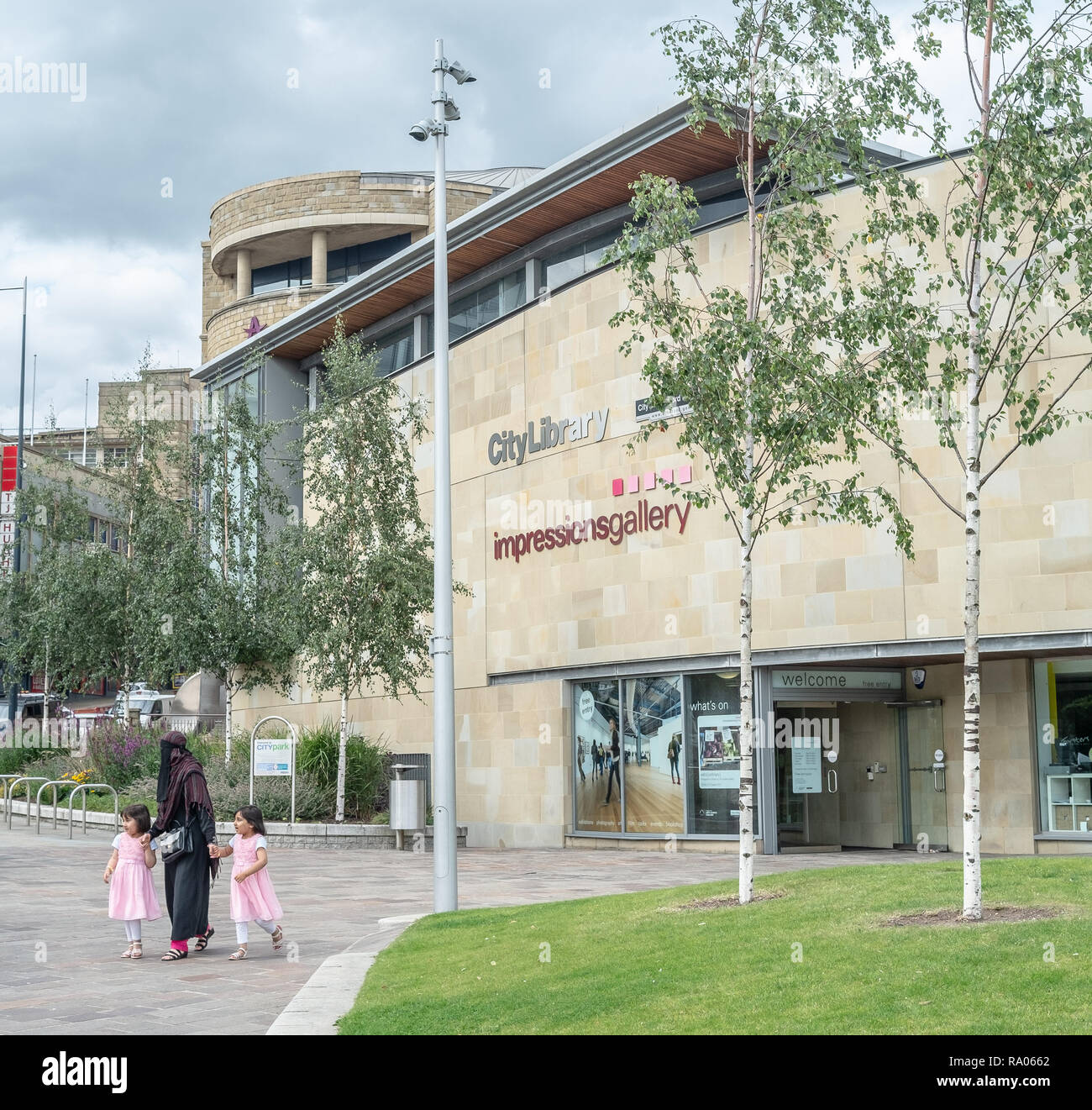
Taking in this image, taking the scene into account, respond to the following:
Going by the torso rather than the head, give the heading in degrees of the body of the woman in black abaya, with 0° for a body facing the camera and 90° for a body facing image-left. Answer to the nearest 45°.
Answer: approximately 45°

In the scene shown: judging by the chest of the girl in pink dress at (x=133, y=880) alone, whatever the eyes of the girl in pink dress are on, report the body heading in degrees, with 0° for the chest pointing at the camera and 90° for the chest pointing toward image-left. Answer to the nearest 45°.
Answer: approximately 45°

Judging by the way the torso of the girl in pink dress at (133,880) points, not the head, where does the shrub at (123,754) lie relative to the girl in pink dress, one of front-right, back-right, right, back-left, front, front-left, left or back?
back-right
